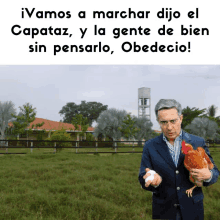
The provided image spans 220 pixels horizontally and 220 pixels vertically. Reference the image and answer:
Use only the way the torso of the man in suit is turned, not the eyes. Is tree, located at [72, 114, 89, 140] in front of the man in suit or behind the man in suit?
behind

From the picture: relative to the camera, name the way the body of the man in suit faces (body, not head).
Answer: toward the camera

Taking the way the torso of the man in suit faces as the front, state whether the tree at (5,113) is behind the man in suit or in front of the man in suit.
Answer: behind

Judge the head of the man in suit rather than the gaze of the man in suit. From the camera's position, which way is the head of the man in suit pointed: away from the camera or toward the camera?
toward the camera

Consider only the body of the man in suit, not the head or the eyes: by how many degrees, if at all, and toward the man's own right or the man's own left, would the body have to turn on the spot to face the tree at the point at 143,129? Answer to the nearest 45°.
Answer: approximately 180°

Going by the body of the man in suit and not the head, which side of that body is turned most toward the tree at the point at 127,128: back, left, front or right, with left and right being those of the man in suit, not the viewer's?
back

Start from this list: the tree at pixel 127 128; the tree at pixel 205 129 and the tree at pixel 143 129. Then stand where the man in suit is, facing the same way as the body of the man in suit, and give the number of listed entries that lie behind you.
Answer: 3

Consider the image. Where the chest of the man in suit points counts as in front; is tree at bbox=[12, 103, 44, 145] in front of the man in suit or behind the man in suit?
behind

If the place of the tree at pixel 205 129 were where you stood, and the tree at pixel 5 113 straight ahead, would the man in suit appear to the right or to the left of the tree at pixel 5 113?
left

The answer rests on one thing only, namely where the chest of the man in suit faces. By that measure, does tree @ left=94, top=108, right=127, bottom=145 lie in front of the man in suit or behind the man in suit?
behind

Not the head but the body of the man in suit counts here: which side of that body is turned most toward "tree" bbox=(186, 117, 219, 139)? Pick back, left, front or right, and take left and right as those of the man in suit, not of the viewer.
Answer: back
